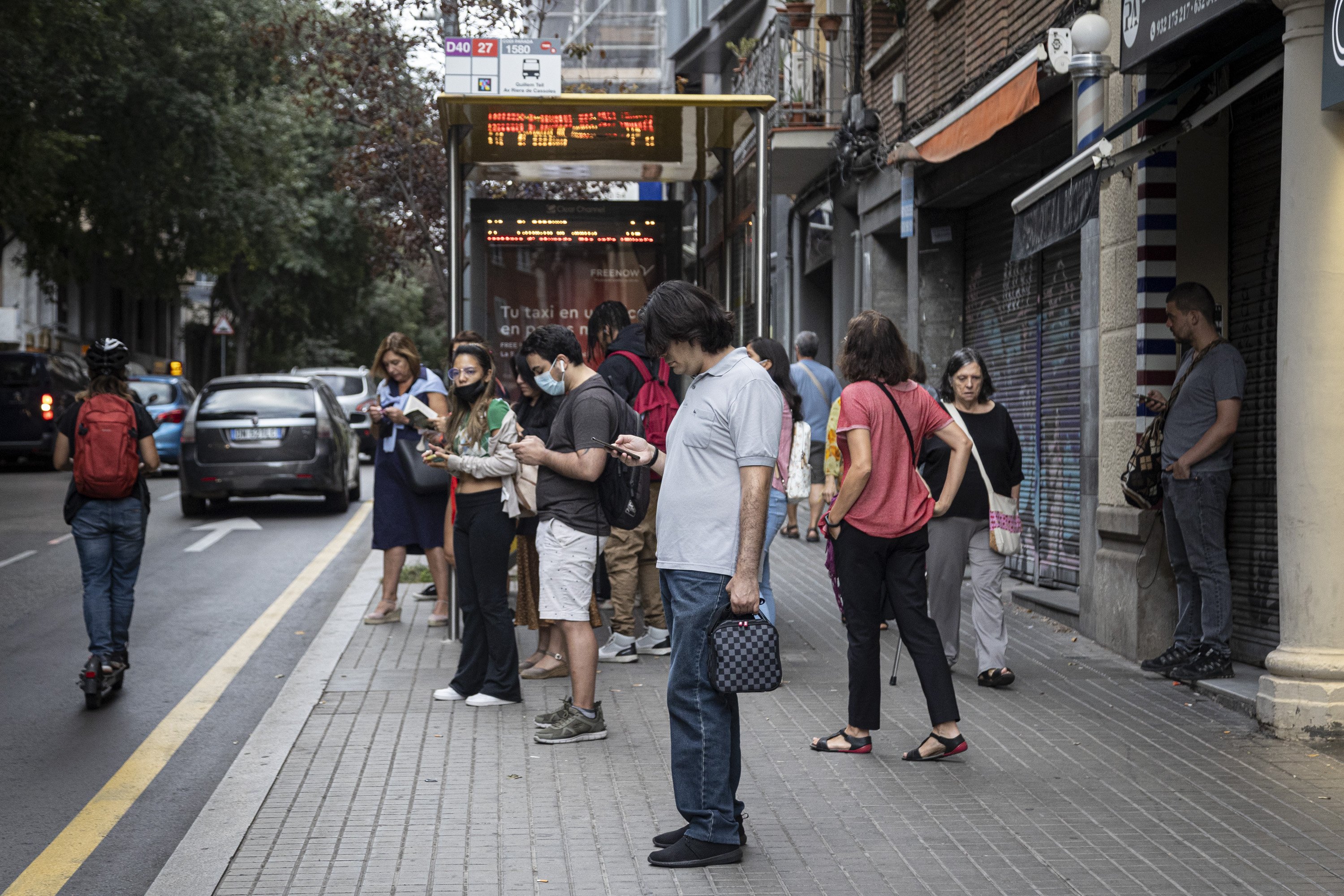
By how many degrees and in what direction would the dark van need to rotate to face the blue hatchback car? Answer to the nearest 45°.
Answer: approximately 135° to its right

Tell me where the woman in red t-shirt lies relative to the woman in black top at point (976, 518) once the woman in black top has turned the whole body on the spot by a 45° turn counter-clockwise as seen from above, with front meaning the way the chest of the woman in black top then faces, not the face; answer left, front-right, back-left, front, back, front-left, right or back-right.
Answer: front-right

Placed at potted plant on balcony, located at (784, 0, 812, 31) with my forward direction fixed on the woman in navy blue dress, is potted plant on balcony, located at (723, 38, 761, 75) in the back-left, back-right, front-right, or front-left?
back-right

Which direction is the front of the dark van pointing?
away from the camera

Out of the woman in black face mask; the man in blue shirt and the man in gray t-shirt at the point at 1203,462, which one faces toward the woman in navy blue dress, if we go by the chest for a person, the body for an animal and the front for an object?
the man in gray t-shirt

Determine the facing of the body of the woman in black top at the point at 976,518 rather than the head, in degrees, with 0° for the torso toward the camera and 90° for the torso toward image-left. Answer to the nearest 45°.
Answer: approximately 0°

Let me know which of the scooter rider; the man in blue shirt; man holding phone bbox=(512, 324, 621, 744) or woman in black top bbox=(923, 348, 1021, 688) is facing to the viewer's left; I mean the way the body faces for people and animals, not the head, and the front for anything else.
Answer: the man holding phone

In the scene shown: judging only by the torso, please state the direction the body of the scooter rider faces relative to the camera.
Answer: away from the camera

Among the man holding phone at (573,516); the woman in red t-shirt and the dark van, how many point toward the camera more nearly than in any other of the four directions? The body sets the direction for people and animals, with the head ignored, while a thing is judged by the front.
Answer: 0

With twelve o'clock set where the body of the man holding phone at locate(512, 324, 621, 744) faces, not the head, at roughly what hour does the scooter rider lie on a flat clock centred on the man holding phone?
The scooter rider is roughly at 1 o'clock from the man holding phone.

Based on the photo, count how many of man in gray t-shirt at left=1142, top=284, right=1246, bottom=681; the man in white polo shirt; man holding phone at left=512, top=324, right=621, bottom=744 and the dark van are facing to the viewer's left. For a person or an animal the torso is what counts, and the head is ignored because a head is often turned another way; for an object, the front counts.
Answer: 3

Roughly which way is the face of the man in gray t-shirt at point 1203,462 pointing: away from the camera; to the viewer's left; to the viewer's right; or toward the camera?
to the viewer's left

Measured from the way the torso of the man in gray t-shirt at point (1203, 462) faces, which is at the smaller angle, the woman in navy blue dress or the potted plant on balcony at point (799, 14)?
the woman in navy blue dress

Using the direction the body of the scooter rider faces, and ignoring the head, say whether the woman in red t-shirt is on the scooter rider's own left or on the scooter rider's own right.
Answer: on the scooter rider's own right

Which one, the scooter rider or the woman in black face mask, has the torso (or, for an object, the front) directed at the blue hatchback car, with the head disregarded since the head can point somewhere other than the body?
the scooter rider

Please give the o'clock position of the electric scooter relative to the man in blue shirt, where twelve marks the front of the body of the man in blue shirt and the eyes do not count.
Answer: The electric scooter is roughly at 7 o'clock from the man in blue shirt.

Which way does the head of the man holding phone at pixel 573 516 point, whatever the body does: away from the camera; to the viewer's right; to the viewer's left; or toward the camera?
to the viewer's left

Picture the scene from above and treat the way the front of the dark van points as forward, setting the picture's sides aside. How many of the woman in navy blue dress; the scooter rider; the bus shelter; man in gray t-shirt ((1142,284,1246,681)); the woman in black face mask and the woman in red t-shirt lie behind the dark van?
6

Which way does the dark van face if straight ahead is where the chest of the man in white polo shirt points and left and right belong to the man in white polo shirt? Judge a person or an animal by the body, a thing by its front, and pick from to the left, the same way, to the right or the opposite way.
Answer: to the right

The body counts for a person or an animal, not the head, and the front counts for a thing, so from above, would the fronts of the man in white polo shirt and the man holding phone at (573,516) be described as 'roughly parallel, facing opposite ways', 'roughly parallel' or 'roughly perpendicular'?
roughly parallel

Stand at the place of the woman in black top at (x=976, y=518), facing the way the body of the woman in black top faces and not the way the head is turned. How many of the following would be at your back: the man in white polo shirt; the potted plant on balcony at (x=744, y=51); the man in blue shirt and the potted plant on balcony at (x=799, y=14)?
3

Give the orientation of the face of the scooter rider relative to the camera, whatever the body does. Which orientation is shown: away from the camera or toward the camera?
away from the camera

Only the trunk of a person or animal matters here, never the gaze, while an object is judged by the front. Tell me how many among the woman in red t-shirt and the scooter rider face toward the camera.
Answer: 0

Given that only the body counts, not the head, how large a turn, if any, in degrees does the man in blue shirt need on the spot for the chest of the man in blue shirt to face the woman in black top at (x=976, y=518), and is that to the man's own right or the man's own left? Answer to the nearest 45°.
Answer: approximately 180°

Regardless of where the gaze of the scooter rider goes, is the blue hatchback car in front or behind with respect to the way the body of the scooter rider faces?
in front

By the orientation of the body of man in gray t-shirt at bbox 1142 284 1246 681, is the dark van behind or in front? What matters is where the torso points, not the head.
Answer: in front
